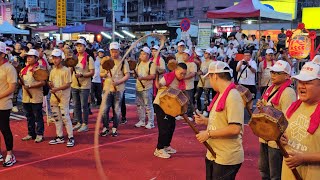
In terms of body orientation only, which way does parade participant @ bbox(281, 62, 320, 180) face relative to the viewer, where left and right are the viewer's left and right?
facing the viewer and to the left of the viewer

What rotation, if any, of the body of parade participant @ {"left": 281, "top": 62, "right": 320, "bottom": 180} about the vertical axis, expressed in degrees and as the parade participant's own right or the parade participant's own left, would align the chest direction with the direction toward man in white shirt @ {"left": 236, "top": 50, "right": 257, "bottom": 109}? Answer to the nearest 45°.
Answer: approximately 135° to the parade participant's own right

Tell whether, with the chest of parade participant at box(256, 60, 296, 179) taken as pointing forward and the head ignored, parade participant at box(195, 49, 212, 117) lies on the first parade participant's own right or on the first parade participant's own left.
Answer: on the first parade participant's own right

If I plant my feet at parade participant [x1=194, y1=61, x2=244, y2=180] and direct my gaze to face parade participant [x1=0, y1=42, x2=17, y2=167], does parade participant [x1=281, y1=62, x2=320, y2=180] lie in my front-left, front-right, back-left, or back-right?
back-left

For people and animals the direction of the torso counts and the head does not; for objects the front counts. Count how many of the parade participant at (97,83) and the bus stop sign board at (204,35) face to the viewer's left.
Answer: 0

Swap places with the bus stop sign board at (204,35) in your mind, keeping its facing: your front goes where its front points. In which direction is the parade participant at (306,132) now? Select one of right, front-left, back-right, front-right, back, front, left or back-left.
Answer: front

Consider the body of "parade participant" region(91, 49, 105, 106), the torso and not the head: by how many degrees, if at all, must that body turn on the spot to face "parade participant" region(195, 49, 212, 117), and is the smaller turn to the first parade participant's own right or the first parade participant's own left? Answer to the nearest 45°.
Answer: approximately 45° to the first parade participant's own left

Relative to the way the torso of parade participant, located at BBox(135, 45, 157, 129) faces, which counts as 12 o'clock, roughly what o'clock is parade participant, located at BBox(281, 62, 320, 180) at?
parade participant, located at BBox(281, 62, 320, 180) is roughly at 10 o'clock from parade participant, located at BBox(135, 45, 157, 129).

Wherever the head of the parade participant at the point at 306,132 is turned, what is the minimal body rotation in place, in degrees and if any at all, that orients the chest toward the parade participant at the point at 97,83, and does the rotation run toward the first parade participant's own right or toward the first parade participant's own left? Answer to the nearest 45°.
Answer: approximately 90° to the first parade participant's own right

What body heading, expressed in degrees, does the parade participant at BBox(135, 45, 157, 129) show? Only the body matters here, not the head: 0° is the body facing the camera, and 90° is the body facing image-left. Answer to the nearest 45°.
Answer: approximately 45°
